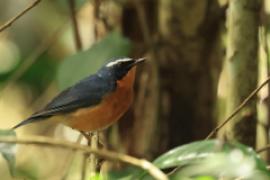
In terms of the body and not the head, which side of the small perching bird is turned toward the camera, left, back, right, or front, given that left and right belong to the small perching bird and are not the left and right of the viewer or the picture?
right
